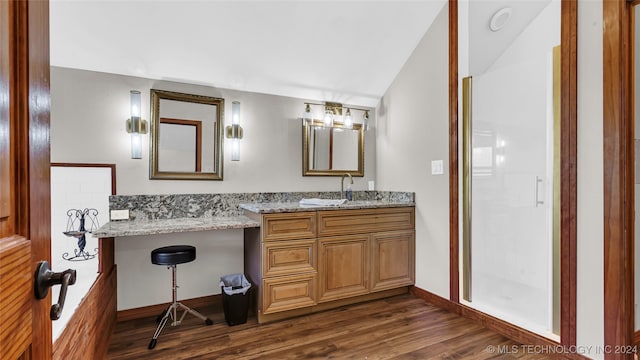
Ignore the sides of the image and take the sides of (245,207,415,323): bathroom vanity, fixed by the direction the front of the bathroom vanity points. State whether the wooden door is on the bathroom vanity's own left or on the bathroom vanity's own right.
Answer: on the bathroom vanity's own right

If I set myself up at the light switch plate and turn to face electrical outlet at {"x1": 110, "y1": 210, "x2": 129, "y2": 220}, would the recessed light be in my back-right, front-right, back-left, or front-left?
back-left

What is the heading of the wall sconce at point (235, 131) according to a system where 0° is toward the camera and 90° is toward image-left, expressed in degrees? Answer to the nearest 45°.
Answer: approximately 0°

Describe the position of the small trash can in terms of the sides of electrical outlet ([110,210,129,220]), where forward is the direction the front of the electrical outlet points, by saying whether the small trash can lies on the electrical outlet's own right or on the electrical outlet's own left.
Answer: on the electrical outlet's own left

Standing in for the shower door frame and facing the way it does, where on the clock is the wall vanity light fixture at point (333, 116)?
The wall vanity light fixture is roughly at 2 o'clock from the shower door frame.

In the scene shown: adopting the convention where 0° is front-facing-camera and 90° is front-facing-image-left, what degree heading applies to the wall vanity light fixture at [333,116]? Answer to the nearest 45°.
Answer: approximately 315°

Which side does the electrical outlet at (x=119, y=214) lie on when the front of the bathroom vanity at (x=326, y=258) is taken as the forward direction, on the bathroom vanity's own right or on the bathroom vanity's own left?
on the bathroom vanity's own right

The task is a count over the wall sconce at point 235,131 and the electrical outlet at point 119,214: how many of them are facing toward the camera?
2
